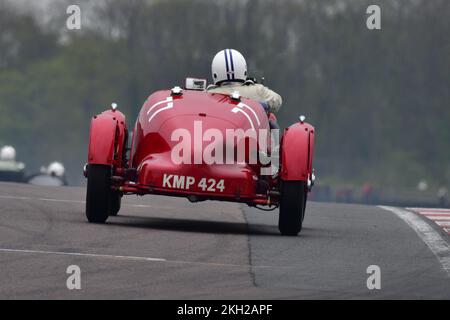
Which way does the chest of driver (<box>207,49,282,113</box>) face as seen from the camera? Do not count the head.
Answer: away from the camera

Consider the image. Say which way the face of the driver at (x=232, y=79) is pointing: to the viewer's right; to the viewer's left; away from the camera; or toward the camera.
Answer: away from the camera

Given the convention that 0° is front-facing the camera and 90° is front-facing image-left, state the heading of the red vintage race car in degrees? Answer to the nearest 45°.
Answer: approximately 180°
